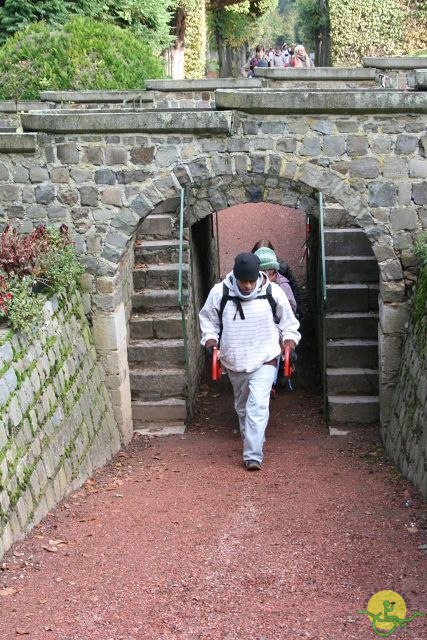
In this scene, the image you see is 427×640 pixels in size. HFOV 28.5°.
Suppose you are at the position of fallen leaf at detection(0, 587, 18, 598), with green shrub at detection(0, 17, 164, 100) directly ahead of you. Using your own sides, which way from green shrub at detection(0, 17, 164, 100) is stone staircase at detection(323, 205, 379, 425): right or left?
right

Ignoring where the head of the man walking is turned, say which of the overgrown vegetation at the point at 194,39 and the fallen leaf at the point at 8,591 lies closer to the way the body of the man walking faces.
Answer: the fallen leaf

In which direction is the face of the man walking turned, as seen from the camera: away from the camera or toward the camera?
toward the camera

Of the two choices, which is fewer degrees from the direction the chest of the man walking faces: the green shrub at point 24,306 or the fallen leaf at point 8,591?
the fallen leaf

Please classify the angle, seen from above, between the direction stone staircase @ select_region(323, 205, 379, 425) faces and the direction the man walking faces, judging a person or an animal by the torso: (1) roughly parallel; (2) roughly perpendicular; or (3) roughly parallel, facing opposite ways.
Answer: roughly parallel

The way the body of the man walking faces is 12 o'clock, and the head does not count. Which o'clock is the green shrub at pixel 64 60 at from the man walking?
The green shrub is roughly at 5 o'clock from the man walking.

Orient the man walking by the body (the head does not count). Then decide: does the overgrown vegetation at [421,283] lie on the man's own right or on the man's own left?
on the man's own left

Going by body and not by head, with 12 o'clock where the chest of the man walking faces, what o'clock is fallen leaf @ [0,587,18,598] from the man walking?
The fallen leaf is roughly at 1 o'clock from the man walking.

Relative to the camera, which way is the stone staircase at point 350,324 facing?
toward the camera

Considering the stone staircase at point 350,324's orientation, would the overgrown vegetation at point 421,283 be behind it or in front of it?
in front

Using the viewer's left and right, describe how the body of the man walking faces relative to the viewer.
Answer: facing the viewer

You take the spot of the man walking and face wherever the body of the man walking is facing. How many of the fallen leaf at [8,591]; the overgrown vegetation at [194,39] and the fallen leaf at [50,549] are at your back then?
1
